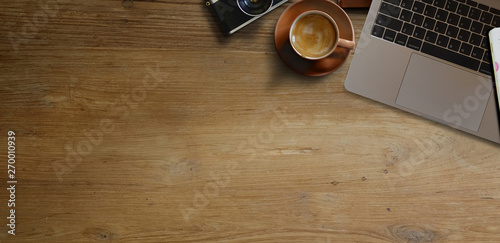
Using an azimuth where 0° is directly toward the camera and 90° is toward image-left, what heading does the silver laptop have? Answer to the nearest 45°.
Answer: approximately 0°
